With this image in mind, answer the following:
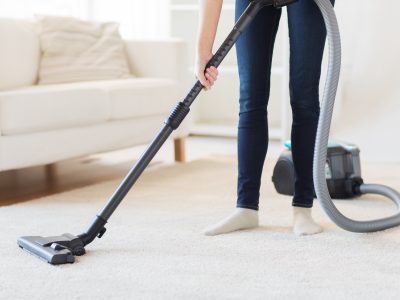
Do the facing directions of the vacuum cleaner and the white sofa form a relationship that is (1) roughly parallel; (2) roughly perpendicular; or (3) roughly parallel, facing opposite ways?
roughly perpendicular

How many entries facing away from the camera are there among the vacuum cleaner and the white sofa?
0

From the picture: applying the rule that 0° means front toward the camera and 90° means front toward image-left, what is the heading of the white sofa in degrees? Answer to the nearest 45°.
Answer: approximately 315°

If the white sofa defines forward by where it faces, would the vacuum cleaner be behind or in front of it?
in front
